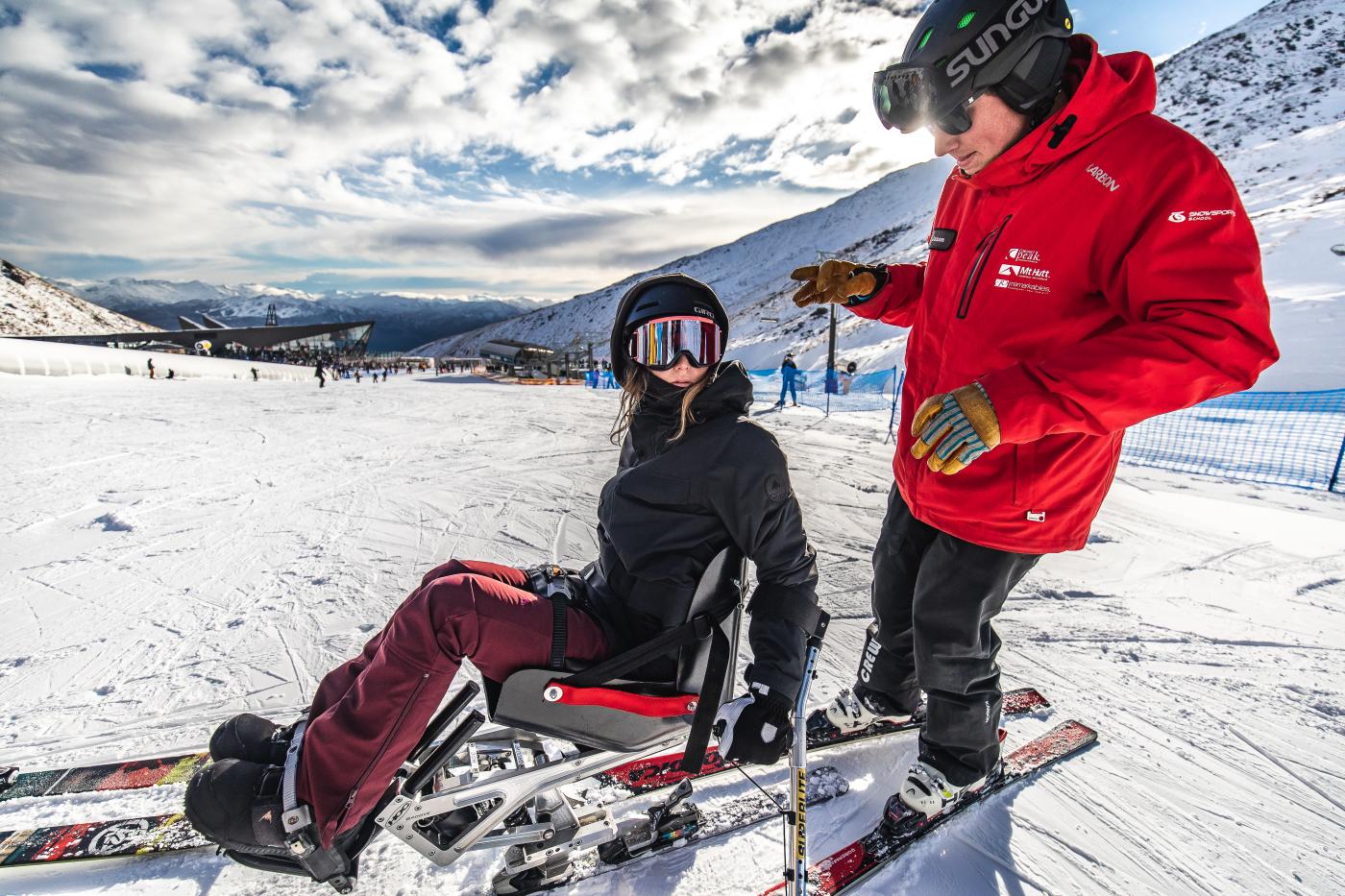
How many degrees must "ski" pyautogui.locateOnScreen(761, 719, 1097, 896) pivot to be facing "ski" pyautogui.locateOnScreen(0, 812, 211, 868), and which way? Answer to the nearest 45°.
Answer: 0° — it already faces it

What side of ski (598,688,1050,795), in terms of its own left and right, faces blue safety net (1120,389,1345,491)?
back

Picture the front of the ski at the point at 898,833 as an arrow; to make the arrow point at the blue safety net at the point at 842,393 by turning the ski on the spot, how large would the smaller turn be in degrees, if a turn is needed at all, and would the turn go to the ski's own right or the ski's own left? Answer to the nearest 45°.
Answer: approximately 135° to the ski's own right

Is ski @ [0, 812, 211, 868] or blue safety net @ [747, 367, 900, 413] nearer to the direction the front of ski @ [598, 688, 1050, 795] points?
the ski

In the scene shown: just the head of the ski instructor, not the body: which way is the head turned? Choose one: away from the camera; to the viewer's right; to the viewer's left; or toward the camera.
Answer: to the viewer's left

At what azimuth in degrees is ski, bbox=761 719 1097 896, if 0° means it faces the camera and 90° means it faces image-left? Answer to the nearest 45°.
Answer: approximately 45°

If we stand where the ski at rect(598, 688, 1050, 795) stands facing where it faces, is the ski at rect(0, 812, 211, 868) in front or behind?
in front
